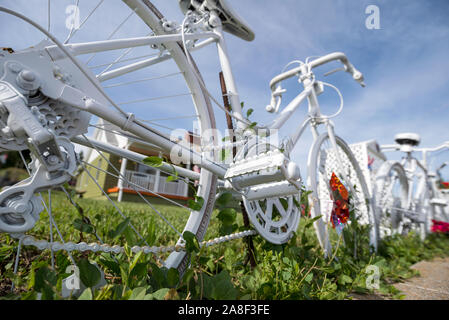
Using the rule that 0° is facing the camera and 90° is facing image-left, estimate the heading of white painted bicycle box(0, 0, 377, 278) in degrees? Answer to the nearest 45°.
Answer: approximately 225°
